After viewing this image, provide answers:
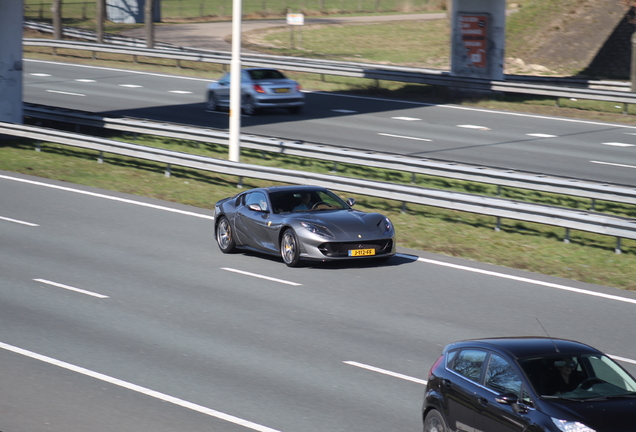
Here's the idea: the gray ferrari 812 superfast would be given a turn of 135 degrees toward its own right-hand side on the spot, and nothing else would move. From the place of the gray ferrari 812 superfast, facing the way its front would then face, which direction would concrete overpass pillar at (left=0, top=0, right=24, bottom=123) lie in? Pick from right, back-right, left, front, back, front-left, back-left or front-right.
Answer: front-right

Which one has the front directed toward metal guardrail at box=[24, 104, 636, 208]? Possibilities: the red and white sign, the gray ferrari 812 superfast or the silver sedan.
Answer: the red and white sign

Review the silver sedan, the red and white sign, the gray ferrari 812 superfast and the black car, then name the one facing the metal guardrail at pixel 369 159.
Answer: the red and white sign

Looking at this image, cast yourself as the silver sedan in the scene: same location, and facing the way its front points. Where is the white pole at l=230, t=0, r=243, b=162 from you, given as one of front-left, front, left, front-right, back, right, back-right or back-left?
back-left

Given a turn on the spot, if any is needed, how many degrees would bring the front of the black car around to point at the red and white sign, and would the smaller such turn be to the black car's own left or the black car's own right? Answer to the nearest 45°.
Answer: approximately 135° to the black car's own left

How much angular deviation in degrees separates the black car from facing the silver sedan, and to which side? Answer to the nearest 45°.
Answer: approximately 135° to its left

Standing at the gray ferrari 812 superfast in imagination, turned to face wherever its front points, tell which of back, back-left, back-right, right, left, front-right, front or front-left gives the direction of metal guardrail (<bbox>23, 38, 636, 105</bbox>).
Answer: back-left

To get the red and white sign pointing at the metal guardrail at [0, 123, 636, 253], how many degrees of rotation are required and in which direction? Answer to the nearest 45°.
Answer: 0° — it already faces it

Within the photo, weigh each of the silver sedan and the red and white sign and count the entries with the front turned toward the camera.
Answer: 1

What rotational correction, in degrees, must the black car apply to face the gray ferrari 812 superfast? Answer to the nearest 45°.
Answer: approximately 180°

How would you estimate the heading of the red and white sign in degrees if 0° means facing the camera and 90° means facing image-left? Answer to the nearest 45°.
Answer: approximately 0°

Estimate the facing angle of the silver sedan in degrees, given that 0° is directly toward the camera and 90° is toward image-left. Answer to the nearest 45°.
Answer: approximately 135°

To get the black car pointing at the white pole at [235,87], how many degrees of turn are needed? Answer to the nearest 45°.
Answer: approximately 180°
